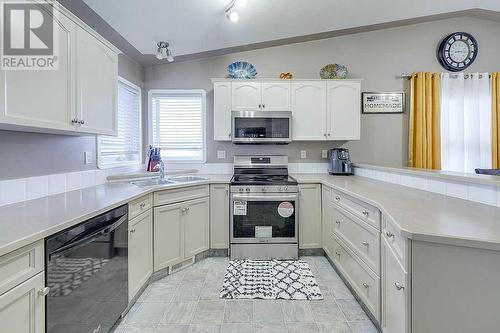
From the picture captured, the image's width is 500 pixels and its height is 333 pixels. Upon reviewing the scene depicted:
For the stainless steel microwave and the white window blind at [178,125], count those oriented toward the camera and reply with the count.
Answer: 2

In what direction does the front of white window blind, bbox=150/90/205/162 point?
toward the camera

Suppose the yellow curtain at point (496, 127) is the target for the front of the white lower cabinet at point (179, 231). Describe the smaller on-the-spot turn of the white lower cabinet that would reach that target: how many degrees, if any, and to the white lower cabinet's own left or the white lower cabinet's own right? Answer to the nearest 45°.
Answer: approximately 45° to the white lower cabinet's own left

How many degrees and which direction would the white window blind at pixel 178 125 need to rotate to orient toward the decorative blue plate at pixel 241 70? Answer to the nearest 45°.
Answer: approximately 45° to its left

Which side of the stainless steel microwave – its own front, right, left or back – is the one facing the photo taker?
front

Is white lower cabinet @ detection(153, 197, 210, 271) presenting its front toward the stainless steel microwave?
no

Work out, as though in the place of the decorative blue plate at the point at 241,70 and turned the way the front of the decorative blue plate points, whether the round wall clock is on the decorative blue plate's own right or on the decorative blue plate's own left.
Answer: on the decorative blue plate's own left

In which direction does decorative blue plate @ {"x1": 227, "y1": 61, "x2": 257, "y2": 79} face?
toward the camera

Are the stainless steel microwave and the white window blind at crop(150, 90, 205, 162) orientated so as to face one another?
no

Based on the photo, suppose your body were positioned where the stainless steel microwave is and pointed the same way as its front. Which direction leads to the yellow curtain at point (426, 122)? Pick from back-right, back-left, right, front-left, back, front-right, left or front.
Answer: left

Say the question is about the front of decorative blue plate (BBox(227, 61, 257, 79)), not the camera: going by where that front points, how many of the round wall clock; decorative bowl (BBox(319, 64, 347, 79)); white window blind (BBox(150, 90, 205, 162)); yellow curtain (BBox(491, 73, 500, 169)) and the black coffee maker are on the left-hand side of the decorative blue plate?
4

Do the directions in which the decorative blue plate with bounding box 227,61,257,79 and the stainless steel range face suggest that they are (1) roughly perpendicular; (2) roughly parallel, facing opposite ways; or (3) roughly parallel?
roughly parallel

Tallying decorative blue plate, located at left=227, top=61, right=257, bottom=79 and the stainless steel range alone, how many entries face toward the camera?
2
